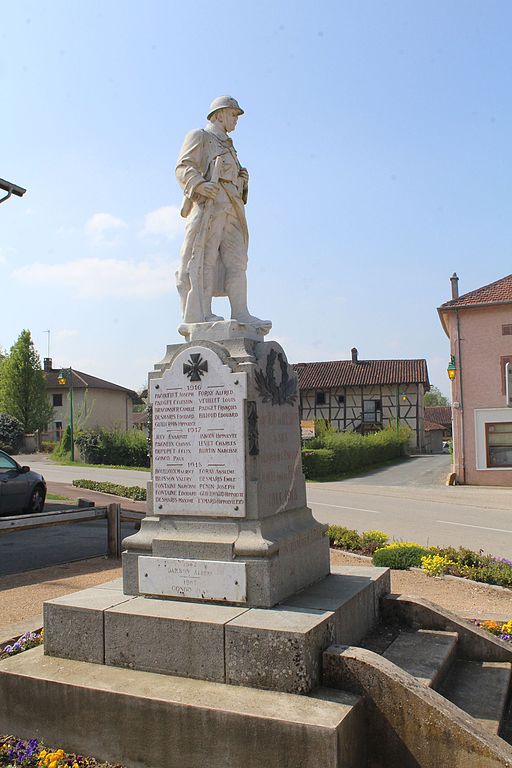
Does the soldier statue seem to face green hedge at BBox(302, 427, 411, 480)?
no

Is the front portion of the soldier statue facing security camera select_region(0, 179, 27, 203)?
no

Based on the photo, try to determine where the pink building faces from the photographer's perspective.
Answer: facing the viewer

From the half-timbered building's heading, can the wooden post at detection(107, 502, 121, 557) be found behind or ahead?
ahead

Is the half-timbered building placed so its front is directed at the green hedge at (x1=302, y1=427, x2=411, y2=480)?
yes

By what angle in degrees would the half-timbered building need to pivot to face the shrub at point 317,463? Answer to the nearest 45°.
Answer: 0° — it already faces it

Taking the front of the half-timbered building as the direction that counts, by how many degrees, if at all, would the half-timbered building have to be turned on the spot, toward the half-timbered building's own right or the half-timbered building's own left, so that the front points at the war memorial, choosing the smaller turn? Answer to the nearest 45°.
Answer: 0° — it already faces it

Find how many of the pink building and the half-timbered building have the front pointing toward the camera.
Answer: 2

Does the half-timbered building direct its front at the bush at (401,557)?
yes

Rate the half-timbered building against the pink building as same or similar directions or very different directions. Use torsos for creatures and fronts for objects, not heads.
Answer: same or similar directions

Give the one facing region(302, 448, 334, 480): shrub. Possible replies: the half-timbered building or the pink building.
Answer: the half-timbered building
